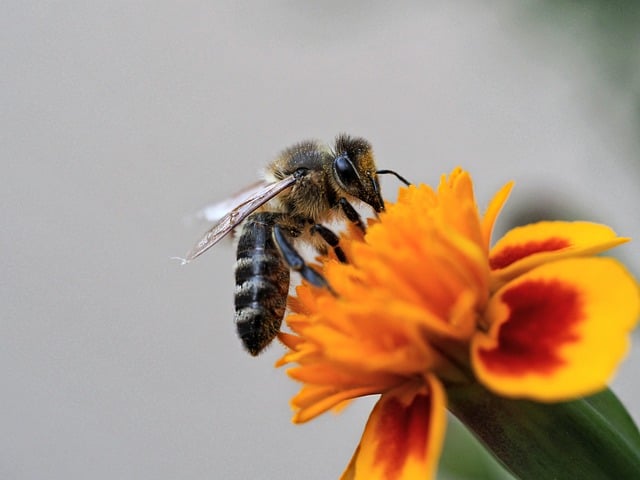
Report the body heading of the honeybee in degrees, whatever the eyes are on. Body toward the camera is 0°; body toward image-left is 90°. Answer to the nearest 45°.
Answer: approximately 270°
